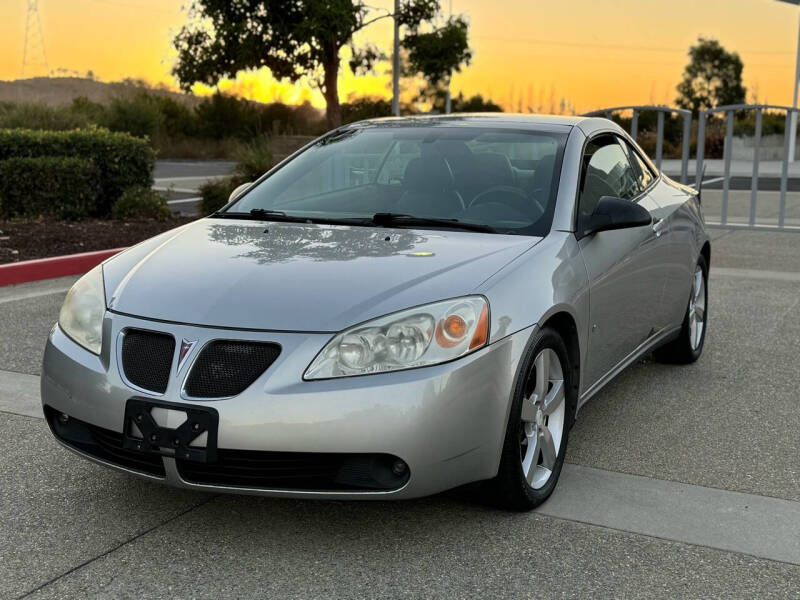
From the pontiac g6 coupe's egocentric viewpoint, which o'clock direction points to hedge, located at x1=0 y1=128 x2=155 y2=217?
The hedge is roughly at 4 o'clock from the pontiac g6 coupe.

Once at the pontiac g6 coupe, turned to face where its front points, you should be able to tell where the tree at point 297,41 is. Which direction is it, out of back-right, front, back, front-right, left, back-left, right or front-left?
back-right

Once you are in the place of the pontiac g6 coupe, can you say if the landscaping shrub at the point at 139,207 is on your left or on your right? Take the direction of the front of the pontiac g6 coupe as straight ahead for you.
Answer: on your right

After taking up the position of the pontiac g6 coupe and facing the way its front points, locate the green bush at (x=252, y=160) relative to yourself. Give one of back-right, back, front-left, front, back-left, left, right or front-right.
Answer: back-right

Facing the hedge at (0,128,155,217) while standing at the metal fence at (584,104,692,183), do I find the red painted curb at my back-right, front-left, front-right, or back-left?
front-left

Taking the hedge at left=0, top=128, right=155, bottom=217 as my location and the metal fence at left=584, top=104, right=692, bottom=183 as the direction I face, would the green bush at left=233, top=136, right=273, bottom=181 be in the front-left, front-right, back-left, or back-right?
front-left

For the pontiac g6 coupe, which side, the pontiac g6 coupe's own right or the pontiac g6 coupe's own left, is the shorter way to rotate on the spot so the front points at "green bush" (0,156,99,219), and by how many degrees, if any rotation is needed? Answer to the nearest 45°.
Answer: approximately 90° to the pontiac g6 coupe's own right

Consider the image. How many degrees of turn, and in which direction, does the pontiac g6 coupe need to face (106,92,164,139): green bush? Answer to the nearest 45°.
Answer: approximately 135° to its right

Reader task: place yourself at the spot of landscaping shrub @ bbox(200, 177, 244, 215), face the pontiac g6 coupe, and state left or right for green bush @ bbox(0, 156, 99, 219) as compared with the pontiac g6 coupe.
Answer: right

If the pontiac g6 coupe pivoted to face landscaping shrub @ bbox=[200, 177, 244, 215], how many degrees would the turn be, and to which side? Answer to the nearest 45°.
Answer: approximately 135° to its right

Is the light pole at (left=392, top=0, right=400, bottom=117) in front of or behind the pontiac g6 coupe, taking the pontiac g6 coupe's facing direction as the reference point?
behind

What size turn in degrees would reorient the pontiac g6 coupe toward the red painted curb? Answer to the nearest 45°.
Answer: approximately 90° to its right

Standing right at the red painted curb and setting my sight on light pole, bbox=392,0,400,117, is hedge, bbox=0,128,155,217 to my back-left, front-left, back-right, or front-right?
front-left

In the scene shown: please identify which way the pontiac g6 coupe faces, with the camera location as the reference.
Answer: facing the viewer and to the left of the viewer

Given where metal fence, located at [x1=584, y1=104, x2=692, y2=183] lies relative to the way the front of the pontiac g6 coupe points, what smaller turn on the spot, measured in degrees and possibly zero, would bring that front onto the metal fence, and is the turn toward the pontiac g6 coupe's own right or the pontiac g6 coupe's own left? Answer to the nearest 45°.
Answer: approximately 135° to the pontiac g6 coupe's own right
